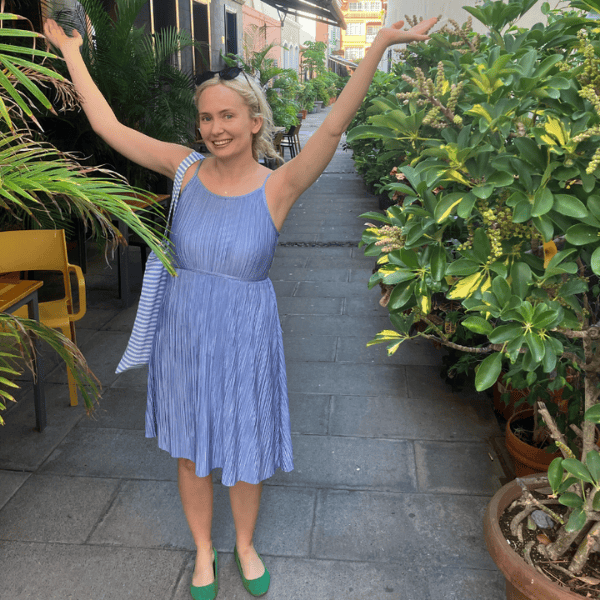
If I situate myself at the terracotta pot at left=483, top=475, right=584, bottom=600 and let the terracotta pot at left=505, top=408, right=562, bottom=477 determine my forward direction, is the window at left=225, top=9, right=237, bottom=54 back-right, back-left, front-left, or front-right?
front-left

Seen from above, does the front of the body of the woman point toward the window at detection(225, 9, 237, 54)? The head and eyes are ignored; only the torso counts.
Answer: no

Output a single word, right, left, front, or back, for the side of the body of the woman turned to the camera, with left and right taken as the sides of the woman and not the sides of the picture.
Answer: front

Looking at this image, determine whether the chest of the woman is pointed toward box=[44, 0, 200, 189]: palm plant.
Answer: no

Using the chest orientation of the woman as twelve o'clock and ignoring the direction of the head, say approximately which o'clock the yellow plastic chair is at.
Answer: The yellow plastic chair is roughly at 5 o'clock from the woman.

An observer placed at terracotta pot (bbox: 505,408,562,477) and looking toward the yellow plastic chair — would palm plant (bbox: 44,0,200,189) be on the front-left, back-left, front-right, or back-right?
front-right

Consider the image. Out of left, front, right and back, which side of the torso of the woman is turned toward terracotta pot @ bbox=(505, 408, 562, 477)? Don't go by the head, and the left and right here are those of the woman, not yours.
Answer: left

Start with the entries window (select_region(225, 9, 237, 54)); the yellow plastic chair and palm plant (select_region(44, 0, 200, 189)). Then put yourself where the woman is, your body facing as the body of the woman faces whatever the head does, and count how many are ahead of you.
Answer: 0

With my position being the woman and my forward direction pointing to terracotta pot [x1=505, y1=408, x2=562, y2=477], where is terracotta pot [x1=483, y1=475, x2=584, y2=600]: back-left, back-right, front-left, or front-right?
front-right

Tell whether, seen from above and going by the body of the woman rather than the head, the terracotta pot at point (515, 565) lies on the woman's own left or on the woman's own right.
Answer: on the woman's own left
